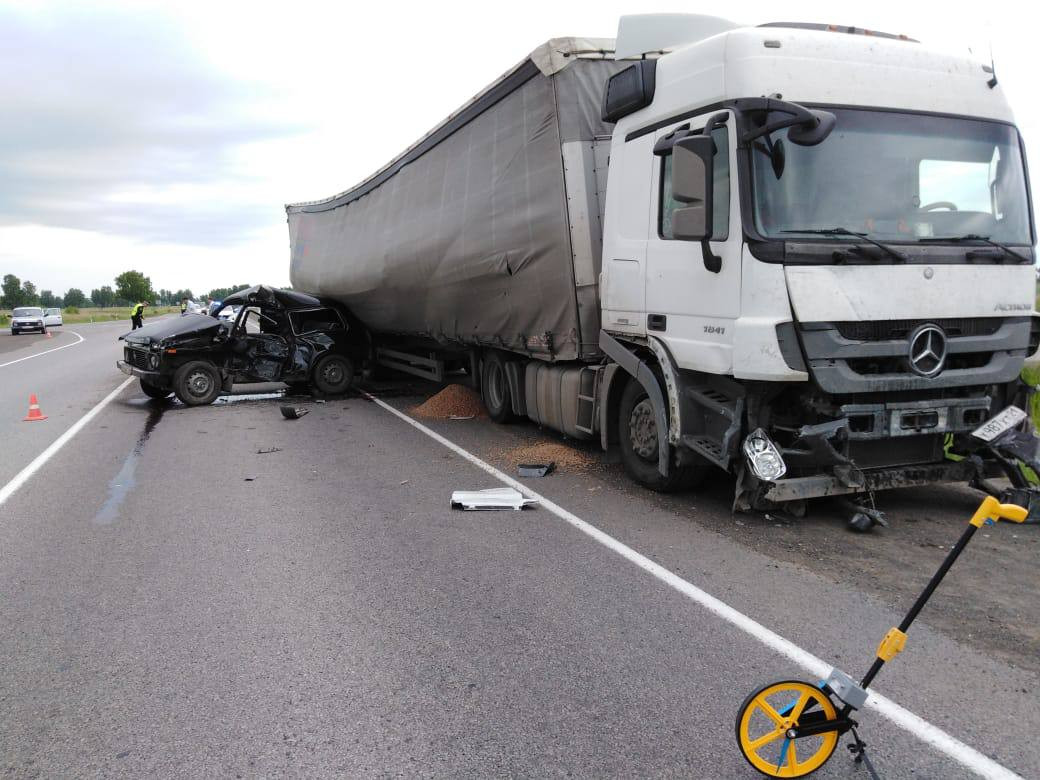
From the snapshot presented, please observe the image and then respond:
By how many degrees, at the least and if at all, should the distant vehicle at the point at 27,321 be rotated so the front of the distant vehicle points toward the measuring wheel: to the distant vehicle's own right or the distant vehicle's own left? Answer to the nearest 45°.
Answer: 0° — it already faces it

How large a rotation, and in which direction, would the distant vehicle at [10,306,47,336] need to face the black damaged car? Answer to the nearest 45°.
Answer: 0° — it already faces it

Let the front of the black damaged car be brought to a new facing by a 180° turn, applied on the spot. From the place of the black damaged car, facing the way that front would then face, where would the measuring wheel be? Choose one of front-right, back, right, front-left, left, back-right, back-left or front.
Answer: back-right

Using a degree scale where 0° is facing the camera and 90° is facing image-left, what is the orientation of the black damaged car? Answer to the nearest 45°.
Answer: approximately 45°

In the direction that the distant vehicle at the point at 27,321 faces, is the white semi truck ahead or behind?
ahead

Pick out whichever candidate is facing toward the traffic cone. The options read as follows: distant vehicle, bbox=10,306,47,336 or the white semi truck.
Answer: the distant vehicle

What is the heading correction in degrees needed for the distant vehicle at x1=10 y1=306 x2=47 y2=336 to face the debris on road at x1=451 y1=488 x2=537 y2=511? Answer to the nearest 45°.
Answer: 0° — it already faces it

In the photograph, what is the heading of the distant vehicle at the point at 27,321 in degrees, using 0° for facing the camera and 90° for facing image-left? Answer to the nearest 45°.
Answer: approximately 0°

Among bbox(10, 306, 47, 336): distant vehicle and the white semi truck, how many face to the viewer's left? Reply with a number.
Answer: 0

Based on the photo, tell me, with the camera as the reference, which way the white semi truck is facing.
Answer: facing the viewer and to the right of the viewer

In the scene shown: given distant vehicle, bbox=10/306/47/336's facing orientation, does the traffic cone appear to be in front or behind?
in front

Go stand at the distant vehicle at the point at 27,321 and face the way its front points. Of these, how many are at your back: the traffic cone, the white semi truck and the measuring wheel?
0

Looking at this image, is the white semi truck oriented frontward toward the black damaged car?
no

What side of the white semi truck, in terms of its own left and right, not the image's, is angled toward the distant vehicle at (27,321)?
back

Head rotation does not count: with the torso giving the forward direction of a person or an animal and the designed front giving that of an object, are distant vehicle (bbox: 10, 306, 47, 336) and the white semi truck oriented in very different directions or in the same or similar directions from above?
same or similar directions
